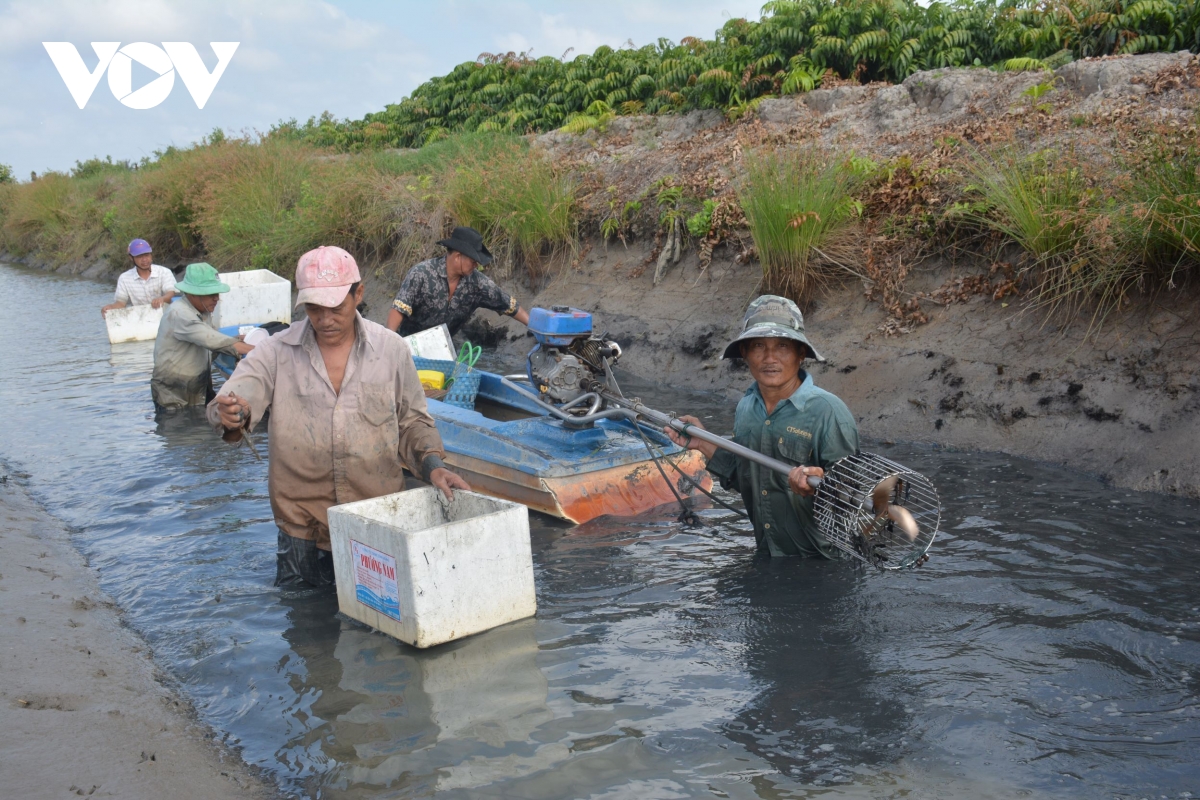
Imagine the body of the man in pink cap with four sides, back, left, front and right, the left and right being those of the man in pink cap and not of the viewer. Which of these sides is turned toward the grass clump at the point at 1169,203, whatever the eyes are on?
left

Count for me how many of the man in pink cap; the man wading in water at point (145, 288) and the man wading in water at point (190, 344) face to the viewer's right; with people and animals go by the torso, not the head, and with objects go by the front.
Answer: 1

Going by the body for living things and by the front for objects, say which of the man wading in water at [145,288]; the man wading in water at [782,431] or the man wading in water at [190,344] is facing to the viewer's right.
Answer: the man wading in water at [190,344]

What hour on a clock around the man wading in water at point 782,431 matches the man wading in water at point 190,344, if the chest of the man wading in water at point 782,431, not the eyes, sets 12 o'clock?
the man wading in water at point 190,344 is roughly at 3 o'clock from the man wading in water at point 782,431.

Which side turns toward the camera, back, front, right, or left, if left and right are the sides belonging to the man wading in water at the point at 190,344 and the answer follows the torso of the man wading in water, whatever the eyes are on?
right

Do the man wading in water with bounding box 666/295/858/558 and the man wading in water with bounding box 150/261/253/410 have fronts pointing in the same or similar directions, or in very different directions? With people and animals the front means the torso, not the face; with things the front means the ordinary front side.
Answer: very different directions

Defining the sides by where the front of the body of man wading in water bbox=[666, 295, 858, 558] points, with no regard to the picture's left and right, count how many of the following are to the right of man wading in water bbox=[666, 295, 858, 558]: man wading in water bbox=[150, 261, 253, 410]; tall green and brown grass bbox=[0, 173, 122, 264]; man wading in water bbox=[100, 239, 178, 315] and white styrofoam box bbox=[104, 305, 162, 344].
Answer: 4

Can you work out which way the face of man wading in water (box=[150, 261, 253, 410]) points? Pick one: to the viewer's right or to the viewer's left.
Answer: to the viewer's right

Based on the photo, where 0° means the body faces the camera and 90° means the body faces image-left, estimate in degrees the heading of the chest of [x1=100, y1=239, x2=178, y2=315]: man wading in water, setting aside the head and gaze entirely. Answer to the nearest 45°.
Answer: approximately 0°

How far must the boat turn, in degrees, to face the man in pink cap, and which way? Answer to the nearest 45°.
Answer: approximately 90° to its left

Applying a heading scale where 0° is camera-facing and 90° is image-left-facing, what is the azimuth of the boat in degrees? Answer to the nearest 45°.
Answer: approximately 135°

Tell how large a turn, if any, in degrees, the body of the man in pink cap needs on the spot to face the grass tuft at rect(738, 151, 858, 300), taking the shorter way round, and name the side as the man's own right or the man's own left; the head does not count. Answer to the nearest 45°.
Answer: approximately 135° to the man's own left
